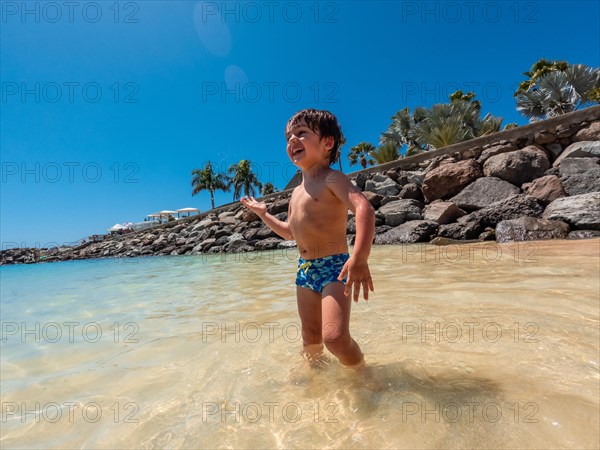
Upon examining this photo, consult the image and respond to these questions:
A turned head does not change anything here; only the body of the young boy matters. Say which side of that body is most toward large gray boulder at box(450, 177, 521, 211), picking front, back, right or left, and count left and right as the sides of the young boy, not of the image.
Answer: back

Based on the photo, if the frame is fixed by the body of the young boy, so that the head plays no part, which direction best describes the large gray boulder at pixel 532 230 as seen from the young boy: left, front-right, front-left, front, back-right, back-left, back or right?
back

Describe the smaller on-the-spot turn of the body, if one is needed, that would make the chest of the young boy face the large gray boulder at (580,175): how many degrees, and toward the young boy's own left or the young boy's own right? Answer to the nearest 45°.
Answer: approximately 180°

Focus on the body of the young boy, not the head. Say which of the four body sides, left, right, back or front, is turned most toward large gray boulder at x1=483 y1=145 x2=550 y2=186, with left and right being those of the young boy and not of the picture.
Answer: back

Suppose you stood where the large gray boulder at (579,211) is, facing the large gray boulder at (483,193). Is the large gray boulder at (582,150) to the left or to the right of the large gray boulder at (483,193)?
right

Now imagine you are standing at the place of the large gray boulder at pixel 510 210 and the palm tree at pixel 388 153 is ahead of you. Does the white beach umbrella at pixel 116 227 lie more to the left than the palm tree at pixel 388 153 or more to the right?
left

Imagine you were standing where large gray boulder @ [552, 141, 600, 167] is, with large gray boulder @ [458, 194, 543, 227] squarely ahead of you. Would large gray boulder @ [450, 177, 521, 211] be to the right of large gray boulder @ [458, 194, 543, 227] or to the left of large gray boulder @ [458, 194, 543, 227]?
right

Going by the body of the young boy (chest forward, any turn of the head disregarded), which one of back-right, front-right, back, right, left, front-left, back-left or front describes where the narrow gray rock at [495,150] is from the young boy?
back

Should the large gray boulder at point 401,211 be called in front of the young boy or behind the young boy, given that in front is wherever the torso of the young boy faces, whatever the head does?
behind

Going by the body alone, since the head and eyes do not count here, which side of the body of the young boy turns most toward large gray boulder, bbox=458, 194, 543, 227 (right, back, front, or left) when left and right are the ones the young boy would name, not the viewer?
back

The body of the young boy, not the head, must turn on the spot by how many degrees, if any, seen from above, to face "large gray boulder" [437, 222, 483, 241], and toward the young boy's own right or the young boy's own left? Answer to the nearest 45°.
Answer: approximately 180°

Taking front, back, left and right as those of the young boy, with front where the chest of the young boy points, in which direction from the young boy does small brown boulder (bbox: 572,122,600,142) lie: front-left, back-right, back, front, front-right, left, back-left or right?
back

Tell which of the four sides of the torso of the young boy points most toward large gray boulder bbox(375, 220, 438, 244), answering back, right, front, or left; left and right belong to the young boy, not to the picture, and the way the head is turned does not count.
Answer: back

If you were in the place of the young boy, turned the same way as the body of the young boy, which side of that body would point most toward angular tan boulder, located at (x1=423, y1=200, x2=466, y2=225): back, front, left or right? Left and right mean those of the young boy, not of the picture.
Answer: back
